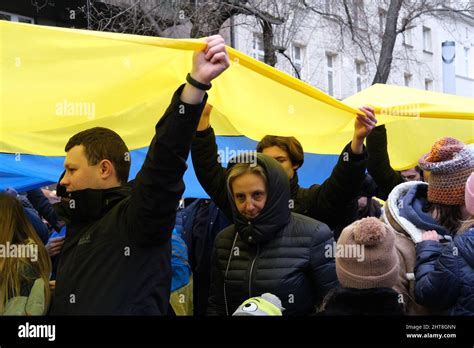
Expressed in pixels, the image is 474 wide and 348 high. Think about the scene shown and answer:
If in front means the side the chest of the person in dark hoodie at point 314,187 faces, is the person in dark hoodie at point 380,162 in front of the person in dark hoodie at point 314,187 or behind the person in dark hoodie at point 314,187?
behind

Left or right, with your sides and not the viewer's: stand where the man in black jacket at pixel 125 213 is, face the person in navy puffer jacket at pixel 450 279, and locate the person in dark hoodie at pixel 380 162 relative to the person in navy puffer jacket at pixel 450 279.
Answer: left

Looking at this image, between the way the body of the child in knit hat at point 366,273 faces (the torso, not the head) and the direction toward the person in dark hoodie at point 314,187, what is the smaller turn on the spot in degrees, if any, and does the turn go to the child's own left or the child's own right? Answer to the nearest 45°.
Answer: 0° — they already face them

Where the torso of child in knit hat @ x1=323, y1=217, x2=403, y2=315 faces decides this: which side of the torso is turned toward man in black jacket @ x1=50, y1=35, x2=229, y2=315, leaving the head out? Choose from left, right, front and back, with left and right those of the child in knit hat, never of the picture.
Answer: left

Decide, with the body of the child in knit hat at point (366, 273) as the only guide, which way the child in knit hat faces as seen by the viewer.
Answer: away from the camera

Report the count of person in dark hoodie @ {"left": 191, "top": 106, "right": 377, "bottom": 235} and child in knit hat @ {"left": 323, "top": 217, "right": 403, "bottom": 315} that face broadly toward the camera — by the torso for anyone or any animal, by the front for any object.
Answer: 1

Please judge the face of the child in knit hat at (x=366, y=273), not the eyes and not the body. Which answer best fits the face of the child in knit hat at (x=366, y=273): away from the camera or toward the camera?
away from the camera
